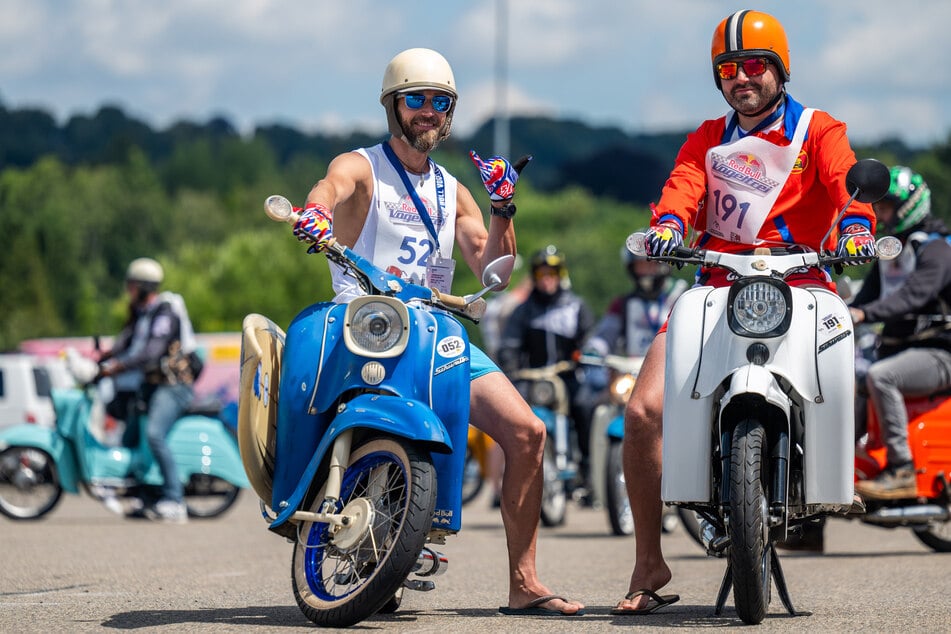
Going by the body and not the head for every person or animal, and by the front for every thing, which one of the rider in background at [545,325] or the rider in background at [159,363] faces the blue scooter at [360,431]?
the rider in background at [545,325]

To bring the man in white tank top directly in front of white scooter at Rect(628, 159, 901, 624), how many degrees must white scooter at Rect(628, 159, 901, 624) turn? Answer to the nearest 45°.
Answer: approximately 90° to its right

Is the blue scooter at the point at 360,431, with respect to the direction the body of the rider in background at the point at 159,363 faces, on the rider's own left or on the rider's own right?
on the rider's own left

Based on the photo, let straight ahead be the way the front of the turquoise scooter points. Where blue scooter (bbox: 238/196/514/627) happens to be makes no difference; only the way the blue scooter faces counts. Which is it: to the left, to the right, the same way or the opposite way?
to the left

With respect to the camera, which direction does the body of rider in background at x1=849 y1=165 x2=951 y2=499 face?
to the viewer's left

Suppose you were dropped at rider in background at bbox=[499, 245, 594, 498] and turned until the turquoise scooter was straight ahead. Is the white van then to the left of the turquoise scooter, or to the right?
right

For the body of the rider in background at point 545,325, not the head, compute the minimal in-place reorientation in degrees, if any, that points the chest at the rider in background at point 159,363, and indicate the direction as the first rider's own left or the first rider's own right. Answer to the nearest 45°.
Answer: approximately 90° to the first rider's own right

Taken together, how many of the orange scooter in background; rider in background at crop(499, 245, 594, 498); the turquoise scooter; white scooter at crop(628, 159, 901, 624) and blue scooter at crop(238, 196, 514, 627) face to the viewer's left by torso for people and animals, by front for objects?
2

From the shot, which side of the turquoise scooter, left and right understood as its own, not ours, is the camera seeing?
left

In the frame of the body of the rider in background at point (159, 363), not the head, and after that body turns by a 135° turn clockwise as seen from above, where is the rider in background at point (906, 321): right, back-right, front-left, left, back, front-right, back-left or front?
right

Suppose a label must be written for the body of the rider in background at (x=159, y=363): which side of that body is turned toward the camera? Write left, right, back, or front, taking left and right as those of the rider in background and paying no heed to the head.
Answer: left

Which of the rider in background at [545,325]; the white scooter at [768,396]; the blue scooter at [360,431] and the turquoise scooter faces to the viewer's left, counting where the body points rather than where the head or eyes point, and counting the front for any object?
the turquoise scooter

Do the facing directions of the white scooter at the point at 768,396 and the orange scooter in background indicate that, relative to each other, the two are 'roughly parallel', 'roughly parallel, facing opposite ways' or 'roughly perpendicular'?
roughly perpendicular

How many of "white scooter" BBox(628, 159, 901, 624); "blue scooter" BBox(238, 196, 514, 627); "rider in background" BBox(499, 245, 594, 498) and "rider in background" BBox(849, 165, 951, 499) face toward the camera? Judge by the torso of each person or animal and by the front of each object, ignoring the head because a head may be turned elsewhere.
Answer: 3

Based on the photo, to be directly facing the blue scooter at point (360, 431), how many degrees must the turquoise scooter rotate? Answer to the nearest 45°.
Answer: approximately 90° to its left
